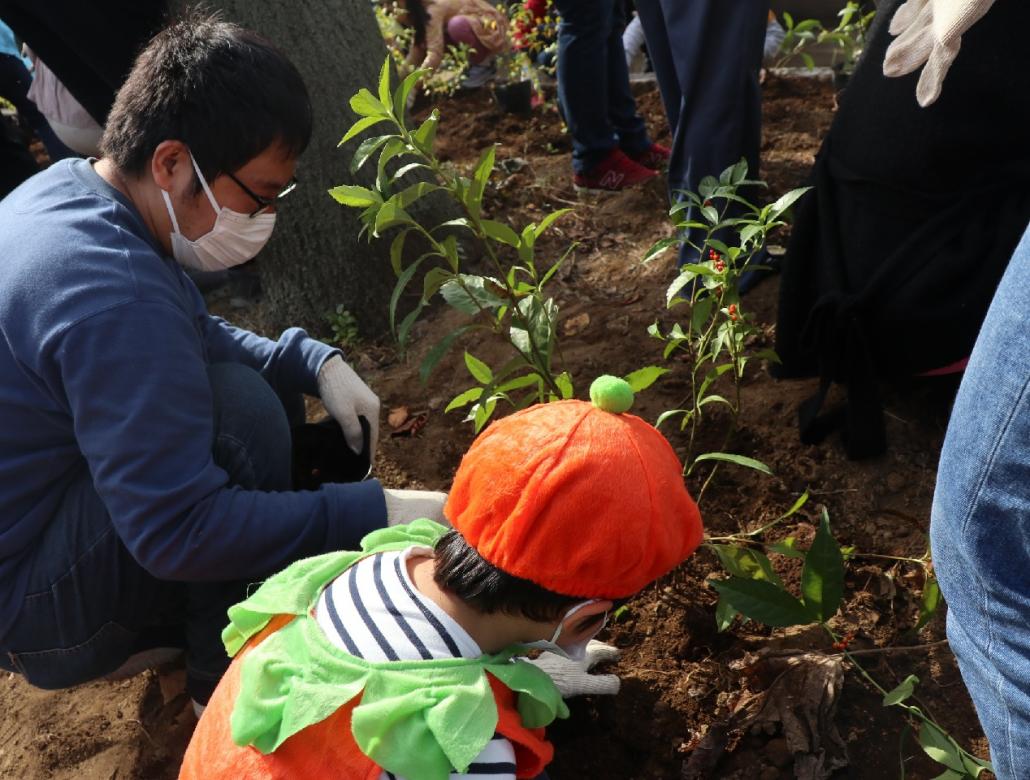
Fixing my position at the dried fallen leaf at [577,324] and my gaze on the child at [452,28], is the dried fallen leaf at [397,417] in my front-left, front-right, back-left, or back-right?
back-left

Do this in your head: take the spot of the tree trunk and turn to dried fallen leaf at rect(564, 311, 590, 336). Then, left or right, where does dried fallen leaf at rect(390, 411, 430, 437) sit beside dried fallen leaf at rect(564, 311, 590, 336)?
right

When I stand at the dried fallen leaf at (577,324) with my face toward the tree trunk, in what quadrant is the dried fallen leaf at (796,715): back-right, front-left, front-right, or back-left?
back-left

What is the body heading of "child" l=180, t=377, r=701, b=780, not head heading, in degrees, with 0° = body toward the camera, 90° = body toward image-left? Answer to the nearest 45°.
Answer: approximately 225°

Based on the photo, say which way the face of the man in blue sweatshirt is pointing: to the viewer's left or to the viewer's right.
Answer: to the viewer's right

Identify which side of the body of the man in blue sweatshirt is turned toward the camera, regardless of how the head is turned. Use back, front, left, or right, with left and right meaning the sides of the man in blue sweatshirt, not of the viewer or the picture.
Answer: right

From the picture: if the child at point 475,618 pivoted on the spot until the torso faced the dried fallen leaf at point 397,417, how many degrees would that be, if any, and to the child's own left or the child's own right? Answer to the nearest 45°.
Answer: approximately 45° to the child's own left

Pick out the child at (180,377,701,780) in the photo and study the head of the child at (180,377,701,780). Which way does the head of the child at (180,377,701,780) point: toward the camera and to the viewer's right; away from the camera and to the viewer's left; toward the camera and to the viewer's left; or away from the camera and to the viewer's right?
away from the camera and to the viewer's right
